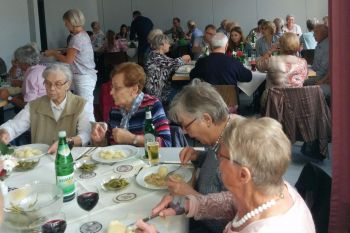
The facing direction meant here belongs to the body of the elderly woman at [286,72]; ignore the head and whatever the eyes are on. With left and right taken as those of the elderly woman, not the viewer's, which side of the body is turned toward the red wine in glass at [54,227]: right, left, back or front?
back

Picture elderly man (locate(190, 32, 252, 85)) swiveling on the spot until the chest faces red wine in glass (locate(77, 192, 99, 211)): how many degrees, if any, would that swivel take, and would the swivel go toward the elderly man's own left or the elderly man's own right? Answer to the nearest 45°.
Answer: approximately 180°

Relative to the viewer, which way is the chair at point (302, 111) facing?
away from the camera

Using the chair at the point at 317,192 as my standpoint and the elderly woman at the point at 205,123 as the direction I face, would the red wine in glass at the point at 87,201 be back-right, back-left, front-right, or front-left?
front-left

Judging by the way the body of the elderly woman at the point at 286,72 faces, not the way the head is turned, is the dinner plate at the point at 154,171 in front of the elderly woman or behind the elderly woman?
behind

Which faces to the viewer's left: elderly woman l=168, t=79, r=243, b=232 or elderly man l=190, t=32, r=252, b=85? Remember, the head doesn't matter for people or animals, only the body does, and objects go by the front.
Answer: the elderly woman

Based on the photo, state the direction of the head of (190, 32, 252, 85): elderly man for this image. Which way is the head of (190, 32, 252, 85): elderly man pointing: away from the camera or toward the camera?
away from the camera

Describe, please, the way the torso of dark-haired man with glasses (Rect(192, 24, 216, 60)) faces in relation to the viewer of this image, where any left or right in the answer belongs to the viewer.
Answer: facing the viewer and to the right of the viewer

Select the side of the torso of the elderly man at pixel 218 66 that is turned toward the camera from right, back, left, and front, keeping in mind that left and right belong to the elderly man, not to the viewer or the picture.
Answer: back

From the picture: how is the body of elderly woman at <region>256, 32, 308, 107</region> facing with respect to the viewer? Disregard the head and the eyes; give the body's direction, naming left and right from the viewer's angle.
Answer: facing away from the viewer

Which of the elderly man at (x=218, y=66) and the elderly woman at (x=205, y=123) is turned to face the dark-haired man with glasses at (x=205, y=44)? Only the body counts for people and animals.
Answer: the elderly man at (x=218, y=66)

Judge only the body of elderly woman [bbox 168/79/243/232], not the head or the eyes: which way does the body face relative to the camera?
to the viewer's left
